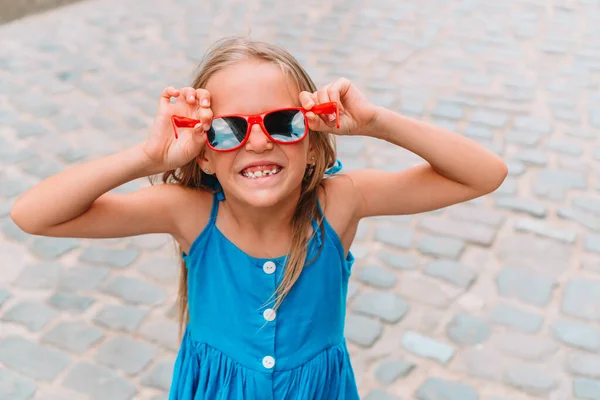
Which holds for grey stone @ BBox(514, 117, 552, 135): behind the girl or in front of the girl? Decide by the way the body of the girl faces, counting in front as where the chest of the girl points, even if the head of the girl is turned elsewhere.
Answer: behind

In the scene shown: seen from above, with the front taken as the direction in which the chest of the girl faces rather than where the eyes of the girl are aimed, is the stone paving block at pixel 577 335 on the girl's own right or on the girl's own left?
on the girl's own left

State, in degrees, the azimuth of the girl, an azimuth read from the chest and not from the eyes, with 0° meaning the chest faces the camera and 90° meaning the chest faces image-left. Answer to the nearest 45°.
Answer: approximately 0°

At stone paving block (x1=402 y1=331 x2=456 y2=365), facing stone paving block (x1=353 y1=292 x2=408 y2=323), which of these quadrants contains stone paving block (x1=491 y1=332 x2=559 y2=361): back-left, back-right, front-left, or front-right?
back-right

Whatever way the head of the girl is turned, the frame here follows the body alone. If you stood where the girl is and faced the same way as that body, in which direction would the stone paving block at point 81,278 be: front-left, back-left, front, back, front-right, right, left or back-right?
back-right

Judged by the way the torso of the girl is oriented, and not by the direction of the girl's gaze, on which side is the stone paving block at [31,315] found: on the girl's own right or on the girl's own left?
on the girl's own right
